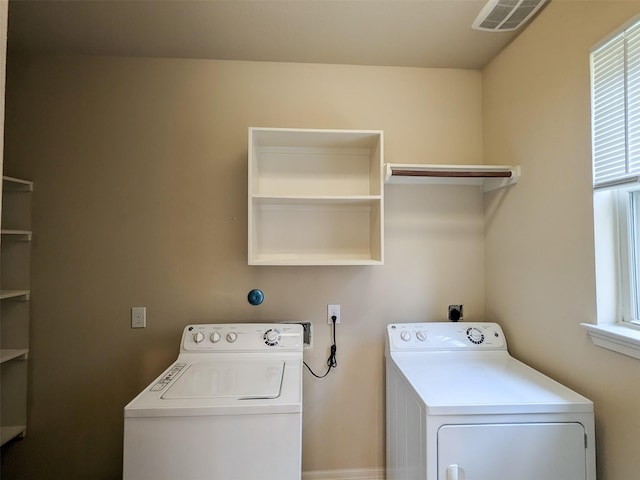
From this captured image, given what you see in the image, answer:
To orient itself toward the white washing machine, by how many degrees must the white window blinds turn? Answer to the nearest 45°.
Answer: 0° — it already faces it

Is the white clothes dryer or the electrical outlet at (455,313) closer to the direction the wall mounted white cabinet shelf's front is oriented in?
the white clothes dryer

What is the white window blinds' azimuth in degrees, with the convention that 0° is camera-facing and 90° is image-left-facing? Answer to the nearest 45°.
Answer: approximately 45°

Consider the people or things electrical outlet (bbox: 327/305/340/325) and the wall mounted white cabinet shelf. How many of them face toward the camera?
2

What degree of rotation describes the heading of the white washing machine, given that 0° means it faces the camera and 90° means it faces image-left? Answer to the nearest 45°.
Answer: approximately 0°

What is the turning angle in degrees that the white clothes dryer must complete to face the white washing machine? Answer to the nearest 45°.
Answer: approximately 45° to its right

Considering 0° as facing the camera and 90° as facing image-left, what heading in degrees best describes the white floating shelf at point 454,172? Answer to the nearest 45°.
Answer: approximately 0°
